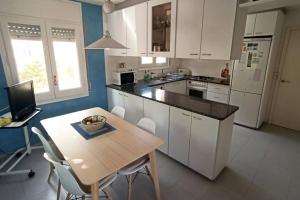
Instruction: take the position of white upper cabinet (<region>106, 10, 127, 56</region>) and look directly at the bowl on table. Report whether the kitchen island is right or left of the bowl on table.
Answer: left

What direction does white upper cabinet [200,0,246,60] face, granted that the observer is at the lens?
facing the viewer and to the left of the viewer

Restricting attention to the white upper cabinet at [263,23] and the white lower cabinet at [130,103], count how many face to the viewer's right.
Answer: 0

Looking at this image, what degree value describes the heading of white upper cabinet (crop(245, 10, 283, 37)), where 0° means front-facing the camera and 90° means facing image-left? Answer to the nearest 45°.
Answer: approximately 45°

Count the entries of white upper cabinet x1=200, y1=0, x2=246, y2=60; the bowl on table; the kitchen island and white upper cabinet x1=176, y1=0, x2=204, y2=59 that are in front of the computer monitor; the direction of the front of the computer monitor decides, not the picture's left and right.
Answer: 4

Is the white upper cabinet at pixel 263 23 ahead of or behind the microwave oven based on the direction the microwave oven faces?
ahead

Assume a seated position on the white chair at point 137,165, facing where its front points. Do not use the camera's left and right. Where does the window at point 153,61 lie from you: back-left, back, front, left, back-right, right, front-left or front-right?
back-right

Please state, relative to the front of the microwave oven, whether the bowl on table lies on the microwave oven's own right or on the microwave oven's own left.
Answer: on the microwave oven's own right

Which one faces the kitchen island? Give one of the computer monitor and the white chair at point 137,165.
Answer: the computer monitor

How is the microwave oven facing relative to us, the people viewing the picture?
facing the viewer and to the right of the viewer

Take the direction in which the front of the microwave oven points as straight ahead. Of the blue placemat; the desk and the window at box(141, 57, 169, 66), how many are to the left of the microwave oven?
1

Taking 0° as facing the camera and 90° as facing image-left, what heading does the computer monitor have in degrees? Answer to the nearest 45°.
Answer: approximately 315°

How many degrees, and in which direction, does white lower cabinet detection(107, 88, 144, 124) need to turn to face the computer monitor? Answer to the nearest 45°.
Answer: approximately 45° to its right

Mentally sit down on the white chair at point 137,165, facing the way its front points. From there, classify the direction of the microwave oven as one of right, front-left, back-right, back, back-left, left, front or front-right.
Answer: back-right
